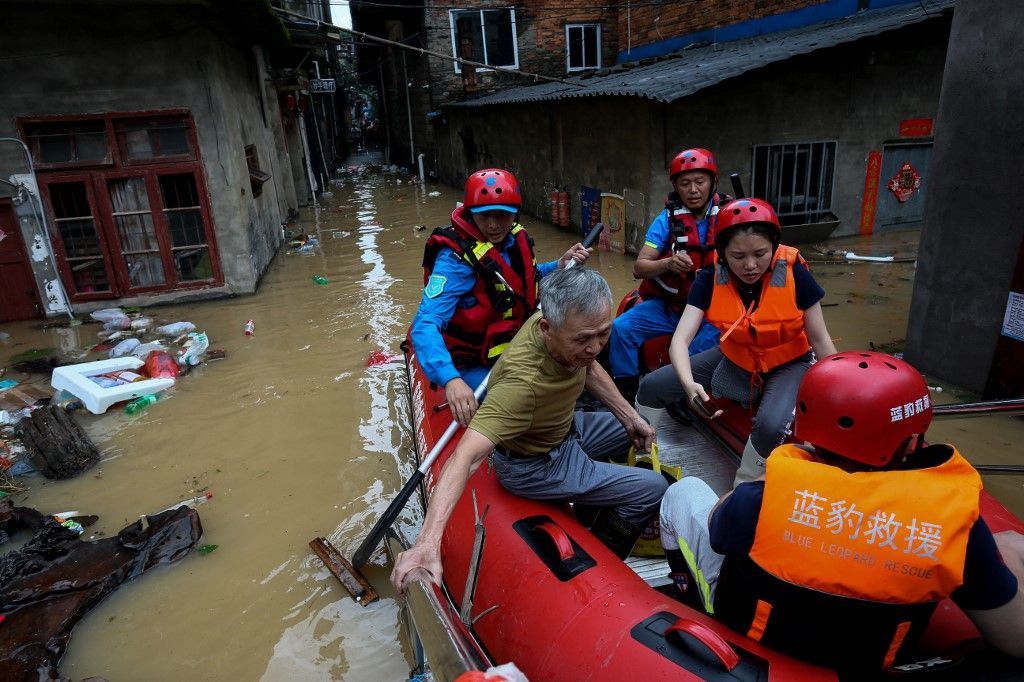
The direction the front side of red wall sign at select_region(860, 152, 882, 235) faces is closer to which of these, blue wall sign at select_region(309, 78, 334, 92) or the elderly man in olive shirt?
the elderly man in olive shirt

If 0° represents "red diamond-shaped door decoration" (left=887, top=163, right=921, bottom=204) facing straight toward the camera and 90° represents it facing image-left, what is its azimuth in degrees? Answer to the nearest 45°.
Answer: approximately 0°

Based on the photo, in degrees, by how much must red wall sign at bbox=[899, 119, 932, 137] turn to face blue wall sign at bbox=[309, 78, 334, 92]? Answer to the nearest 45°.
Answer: approximately 90° to its right
